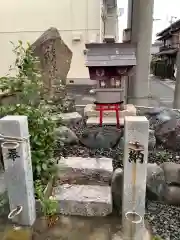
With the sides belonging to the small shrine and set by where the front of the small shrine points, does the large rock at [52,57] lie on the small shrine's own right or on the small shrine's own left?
on the small shrine's own right

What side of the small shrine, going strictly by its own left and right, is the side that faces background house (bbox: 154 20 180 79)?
back

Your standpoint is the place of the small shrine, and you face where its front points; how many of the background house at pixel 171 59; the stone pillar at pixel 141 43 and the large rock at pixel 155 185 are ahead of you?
1

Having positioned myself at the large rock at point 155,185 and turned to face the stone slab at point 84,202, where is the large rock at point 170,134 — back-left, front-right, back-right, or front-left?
back-right

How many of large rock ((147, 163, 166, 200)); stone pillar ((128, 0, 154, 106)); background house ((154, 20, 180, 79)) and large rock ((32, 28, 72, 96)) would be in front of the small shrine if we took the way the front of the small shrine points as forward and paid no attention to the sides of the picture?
1

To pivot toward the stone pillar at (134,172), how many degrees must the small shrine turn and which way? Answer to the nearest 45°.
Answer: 0° — it already faces it

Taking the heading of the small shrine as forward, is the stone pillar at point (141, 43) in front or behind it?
behind

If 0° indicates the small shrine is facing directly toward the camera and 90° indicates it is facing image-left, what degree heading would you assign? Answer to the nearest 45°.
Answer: approximately 0°

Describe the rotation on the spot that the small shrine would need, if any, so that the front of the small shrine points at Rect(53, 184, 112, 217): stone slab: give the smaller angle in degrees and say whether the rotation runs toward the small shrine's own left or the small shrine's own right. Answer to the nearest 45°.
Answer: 0° — it already faces it

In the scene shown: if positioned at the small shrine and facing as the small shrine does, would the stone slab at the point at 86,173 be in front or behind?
in front

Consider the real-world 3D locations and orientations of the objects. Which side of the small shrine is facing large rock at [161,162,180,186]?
front
